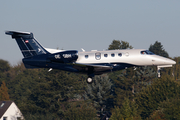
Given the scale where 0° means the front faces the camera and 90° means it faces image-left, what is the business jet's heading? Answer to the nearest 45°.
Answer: approximately 270°
